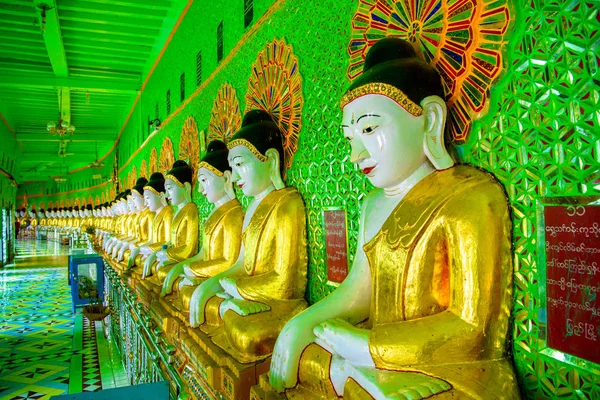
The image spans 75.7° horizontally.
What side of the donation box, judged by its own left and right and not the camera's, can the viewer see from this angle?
front

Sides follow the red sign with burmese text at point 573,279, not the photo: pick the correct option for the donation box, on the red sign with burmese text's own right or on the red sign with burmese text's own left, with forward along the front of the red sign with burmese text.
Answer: on the red sign with burmese text's own right

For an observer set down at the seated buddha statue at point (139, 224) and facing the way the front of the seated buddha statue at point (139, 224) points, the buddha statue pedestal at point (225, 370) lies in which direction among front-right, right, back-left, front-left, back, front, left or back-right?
front-left

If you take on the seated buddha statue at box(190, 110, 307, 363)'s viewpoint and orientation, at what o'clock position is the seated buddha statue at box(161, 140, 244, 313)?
the seated buddha statue at box(161, 140, 244, 313) is roughly at 4 o'clock from the seated buddha statue at box(190, 110, 307, 363).

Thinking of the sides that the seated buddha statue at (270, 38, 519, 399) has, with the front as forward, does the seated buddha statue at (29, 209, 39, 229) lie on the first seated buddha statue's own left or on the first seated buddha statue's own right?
on the first seated buddha statue's own right

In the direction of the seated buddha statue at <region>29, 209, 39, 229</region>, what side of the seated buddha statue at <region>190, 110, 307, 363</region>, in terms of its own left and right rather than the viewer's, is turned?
right

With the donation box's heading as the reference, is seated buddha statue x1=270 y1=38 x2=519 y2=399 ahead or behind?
ahead

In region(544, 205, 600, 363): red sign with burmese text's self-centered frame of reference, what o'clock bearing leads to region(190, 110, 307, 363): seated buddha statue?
The seated buddha statue is roughly at 2 o'clock from the red sign with burmese text.

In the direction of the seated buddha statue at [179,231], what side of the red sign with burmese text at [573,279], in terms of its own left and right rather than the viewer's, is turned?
right
